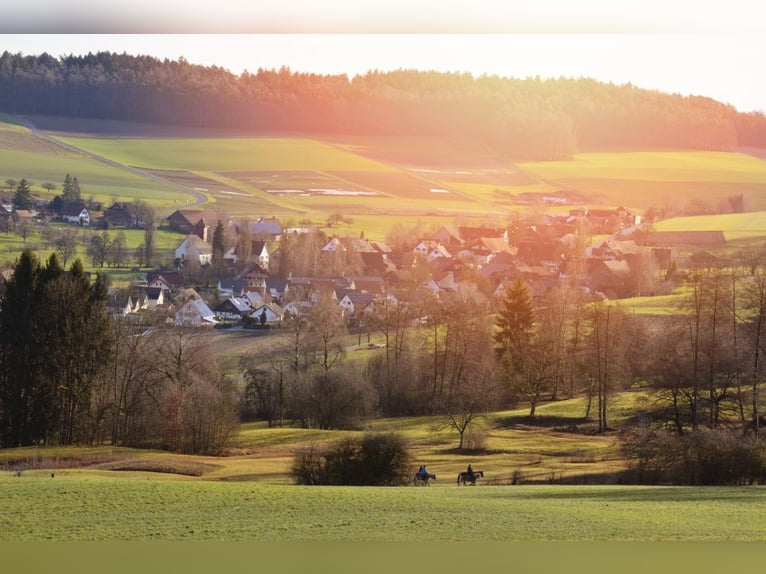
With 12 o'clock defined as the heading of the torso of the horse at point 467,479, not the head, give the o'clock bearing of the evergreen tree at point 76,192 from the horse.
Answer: The evergreen tree is roughly at 8 o'clock from the horse.

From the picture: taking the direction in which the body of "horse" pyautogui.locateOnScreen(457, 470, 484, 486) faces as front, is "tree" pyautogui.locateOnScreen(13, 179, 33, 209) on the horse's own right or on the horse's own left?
on the horse's own left

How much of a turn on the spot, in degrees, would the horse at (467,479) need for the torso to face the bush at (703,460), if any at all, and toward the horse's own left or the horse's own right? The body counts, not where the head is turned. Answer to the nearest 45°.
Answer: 0° — it already faces it

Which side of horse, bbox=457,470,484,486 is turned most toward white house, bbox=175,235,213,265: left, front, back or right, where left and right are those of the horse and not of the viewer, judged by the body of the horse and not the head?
left

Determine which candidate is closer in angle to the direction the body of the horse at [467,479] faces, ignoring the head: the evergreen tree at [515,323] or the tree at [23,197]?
the evergreen tree

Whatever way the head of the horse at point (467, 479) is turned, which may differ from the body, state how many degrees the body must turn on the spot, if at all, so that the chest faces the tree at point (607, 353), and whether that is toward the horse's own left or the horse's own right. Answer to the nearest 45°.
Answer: approximately 90° to the horse's own left

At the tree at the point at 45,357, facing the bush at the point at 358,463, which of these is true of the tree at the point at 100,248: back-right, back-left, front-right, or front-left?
back-left

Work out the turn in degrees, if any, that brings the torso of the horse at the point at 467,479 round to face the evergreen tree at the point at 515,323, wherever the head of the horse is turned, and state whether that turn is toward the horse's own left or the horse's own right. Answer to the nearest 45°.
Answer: approximately 90° to the horse's own left

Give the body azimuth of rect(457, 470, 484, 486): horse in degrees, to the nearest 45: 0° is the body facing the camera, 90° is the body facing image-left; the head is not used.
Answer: approximately 270°
